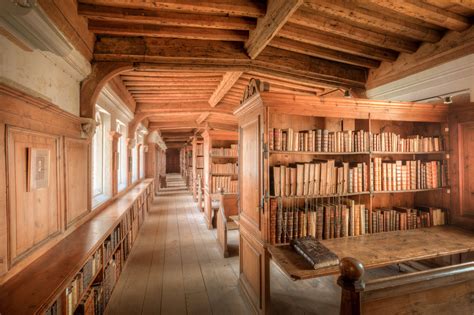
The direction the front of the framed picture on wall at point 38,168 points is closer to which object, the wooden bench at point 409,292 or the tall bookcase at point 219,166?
the wooden bench

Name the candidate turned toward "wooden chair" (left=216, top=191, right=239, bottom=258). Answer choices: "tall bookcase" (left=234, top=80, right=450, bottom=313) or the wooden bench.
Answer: the wooden bench

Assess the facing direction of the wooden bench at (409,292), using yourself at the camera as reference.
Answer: facing away from the viewer and to the left of the viewer

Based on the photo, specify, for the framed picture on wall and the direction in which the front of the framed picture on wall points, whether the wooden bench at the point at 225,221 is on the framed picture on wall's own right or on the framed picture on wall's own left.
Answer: on the framed picture on wall's own left

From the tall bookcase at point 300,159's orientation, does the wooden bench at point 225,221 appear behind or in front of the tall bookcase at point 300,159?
behind

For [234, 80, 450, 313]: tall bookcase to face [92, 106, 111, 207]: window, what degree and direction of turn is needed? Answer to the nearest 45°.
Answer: approximately 135° to its right

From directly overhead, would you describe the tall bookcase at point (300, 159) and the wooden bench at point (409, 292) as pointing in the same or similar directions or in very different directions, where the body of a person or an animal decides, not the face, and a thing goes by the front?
very different directions

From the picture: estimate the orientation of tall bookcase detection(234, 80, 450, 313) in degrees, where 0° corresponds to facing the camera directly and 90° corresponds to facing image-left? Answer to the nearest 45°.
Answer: approximately 315°

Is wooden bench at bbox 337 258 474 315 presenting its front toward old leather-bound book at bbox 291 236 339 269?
yes

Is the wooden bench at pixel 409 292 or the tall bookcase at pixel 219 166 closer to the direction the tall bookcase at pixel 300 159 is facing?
the wooden bench
